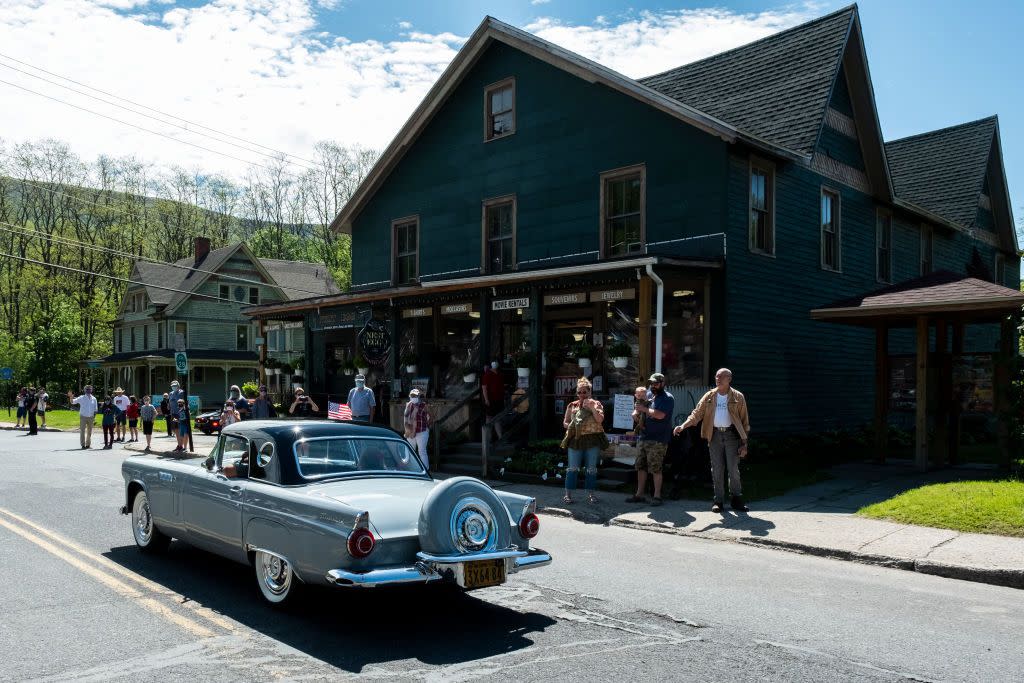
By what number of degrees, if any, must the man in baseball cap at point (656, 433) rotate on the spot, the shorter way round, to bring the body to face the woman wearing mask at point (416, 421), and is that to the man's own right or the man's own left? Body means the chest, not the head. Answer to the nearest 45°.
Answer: approximately 90° to the man's own right

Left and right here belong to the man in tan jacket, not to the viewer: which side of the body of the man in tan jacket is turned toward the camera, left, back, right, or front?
front

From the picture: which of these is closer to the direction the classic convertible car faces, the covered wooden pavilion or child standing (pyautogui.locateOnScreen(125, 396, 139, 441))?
the child standing

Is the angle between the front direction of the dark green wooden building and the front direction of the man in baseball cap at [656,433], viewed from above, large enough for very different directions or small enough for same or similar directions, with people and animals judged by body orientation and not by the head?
same or similar directions

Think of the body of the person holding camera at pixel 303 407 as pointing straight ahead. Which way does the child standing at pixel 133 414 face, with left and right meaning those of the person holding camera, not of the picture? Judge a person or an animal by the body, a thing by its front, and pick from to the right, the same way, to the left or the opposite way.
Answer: the same way

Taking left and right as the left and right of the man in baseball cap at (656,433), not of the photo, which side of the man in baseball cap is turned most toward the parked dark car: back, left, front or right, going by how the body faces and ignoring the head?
right

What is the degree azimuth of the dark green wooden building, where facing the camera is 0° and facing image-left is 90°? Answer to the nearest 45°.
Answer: approximately 45°

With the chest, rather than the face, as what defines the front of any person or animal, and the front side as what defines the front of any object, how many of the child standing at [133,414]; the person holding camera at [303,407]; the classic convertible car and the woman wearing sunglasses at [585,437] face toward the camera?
3

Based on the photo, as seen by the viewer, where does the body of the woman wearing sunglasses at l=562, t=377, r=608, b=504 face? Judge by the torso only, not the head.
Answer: toward the camera

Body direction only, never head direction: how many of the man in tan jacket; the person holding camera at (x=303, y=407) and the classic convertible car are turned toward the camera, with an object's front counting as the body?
2

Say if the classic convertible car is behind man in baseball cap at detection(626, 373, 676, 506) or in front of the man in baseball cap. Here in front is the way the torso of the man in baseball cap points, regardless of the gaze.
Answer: in front

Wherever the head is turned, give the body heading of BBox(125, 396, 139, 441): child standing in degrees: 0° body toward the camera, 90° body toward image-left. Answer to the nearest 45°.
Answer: approximately 0°

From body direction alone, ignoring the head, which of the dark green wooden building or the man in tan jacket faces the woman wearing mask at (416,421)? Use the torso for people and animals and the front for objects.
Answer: the dark green wooden building

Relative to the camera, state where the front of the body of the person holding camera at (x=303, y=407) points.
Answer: toward the camera

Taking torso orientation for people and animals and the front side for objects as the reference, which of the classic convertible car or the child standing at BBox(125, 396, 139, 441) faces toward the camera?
the child standing

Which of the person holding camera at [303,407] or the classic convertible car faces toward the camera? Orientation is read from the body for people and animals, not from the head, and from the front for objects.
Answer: the person holding camera

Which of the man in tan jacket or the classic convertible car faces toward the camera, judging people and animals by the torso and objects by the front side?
the man in tan jacket

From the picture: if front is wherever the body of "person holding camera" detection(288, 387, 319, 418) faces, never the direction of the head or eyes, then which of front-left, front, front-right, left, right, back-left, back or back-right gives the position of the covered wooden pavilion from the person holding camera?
front-left
